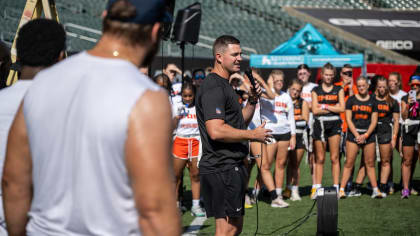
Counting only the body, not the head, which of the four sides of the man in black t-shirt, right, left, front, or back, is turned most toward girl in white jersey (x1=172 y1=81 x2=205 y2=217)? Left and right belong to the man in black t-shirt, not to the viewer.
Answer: left

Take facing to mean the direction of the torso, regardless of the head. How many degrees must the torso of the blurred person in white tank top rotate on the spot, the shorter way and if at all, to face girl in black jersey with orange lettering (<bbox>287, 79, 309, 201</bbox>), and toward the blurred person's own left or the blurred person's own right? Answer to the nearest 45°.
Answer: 0° — they already face them

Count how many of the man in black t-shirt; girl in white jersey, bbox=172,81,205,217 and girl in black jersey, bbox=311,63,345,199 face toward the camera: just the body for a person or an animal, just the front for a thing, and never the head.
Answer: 2

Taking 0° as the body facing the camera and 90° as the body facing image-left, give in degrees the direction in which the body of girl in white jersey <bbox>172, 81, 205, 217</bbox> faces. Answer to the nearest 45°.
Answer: approximately 0°

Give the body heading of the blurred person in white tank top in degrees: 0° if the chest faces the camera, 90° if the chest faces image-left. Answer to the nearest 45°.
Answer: approximately 225°

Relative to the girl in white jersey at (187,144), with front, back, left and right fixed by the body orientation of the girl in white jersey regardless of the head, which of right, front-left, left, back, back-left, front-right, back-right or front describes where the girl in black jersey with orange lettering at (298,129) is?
back-left
